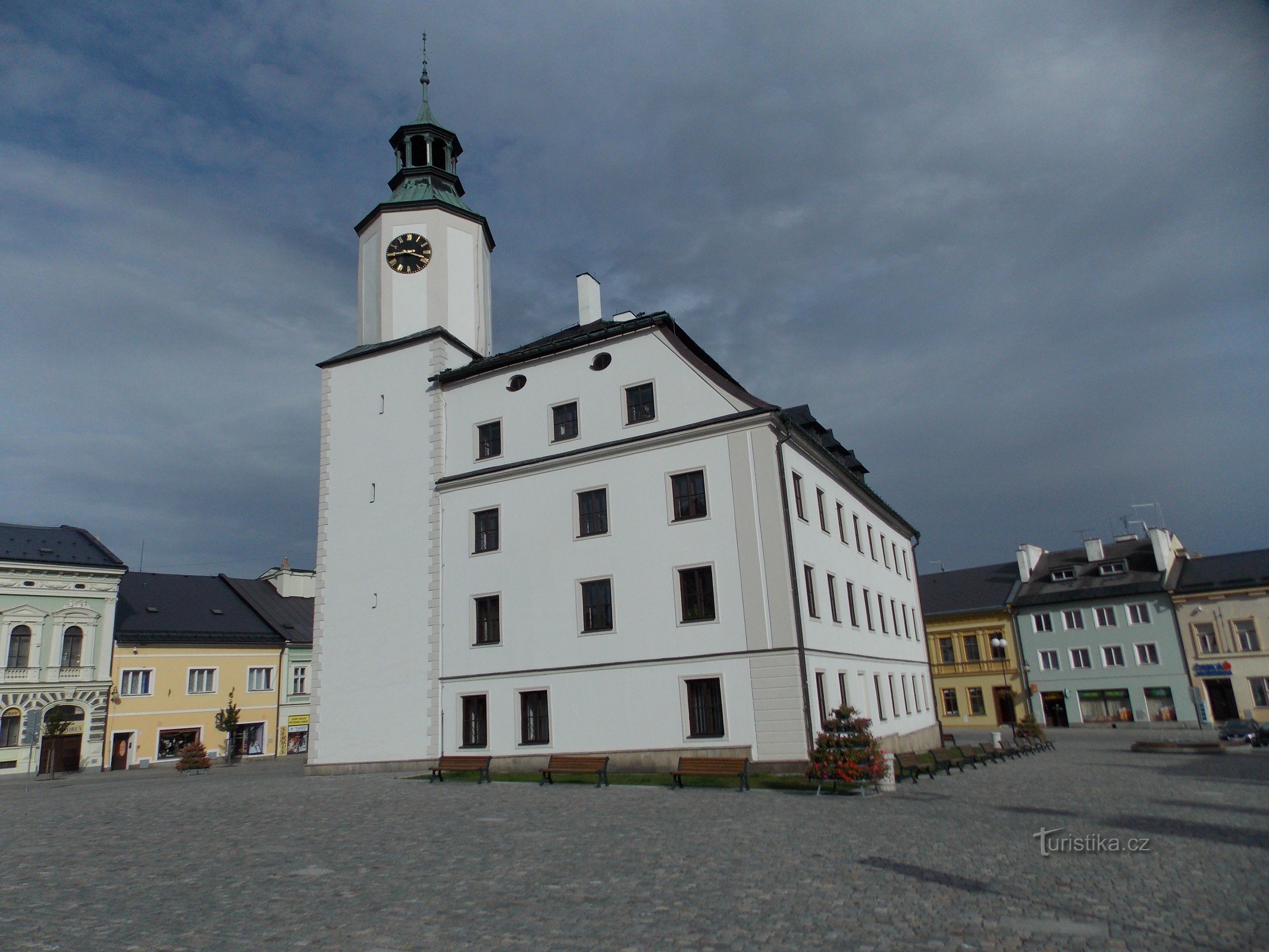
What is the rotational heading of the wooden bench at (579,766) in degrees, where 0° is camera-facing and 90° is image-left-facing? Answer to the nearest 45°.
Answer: approximately 45°

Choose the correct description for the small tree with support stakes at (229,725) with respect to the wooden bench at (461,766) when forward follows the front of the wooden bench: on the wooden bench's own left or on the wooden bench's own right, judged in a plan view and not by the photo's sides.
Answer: on the wooden bench's own right

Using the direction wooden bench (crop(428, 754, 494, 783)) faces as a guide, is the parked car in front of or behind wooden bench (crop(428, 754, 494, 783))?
behind

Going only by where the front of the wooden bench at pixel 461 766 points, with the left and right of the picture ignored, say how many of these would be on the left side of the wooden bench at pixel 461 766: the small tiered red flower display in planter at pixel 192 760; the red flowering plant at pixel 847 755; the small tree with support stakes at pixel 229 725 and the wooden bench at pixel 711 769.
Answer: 2

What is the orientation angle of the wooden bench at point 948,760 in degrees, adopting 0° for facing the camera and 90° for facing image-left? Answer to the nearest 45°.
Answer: approximately 315°

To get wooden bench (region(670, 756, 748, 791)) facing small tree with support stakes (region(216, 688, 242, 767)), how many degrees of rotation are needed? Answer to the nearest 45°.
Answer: approximately 90° to its right

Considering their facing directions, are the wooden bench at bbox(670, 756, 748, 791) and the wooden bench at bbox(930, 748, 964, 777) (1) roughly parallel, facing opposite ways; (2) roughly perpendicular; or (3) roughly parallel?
roughly perpendicular

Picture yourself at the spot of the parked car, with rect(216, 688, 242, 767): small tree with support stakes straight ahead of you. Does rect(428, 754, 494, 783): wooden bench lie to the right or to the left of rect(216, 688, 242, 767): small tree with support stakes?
left

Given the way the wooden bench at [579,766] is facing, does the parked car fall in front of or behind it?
behind
